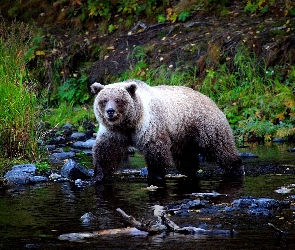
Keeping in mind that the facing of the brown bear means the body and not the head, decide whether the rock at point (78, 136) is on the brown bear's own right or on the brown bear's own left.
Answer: on the brown bear's own right

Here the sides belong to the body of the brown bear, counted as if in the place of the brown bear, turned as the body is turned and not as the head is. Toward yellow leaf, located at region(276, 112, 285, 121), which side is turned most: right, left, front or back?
back

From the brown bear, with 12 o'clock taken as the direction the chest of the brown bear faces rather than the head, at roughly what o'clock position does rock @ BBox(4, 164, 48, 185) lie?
The rock is roughly at 1 o'clock from the brown bear.

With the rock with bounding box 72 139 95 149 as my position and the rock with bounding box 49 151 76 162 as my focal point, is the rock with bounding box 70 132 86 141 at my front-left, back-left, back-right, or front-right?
back-right

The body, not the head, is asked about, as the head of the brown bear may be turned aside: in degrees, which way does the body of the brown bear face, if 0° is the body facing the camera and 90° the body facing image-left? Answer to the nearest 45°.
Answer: approximately 45°

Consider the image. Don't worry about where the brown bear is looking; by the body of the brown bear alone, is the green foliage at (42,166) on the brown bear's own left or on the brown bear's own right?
on the brown bear's own right

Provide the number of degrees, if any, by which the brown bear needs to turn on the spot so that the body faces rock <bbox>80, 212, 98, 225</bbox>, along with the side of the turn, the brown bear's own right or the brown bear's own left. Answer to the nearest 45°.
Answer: approximately 45° to the brown bear's own left
